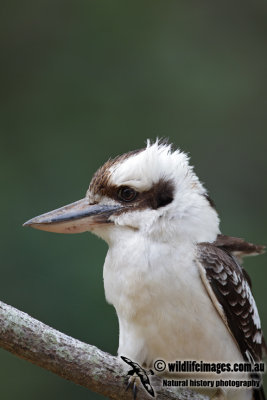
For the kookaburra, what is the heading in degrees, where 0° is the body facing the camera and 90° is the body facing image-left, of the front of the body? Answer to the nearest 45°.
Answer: approximately 45°
